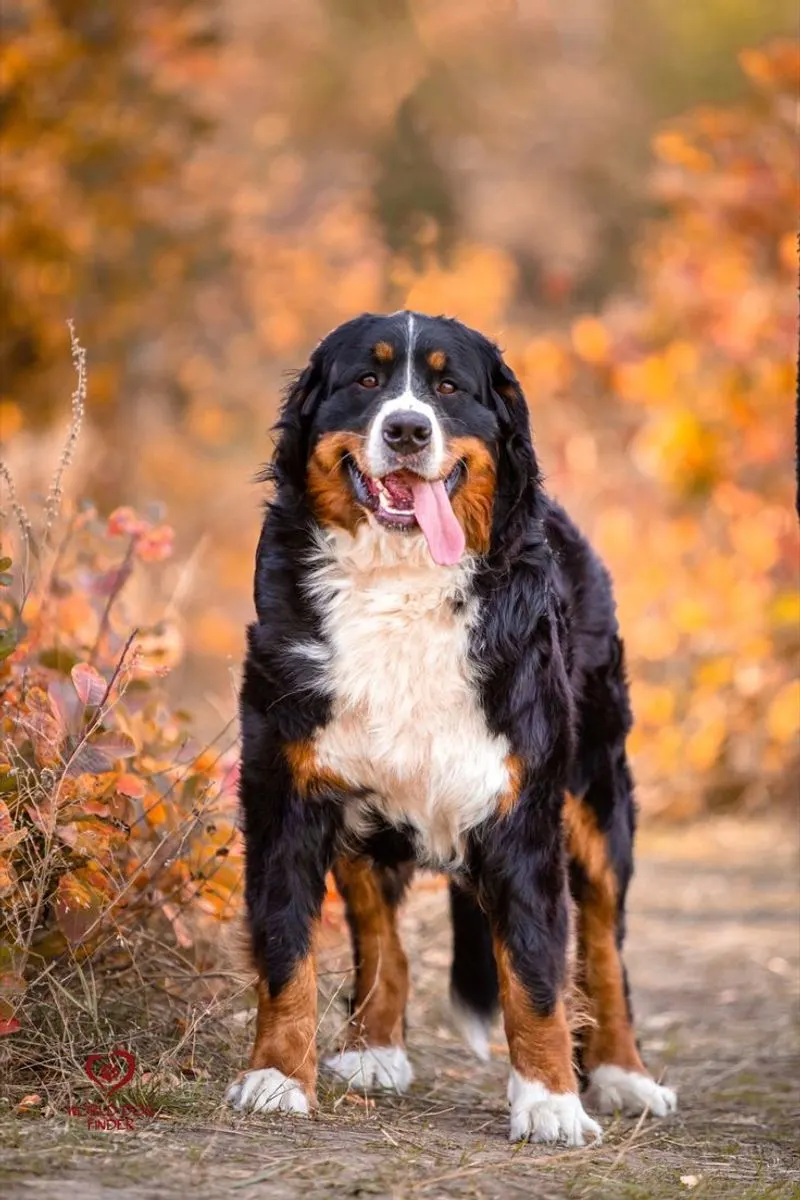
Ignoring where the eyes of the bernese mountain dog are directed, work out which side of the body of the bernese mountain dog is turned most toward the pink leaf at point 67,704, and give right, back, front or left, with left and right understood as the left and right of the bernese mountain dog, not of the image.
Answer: right

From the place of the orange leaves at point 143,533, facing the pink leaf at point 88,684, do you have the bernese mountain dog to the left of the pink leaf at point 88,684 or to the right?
left

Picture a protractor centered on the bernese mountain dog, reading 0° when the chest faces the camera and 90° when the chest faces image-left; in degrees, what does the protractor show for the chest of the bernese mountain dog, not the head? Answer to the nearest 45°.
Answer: approximately 0°

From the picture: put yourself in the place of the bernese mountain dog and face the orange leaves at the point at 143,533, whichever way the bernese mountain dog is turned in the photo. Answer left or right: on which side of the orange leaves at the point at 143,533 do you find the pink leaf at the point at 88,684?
left

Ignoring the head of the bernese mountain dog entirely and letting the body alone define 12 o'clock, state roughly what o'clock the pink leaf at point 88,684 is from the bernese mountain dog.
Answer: The pink leaf is roughly at 3 o'clock from the bernese mountain dog.

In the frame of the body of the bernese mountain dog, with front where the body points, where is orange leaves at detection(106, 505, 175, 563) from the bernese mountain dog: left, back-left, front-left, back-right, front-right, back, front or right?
back-right
